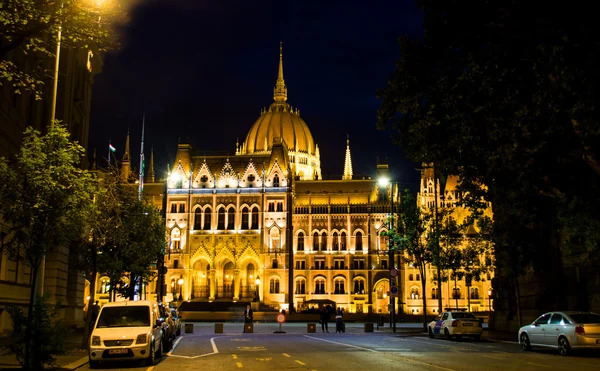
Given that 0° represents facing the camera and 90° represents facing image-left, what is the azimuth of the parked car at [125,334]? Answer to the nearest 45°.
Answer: approximately 0°

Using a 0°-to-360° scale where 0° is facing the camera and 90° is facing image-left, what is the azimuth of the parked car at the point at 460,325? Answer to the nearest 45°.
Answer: approximately 135°

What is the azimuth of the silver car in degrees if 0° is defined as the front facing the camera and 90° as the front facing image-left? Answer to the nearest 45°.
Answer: approximately 135°

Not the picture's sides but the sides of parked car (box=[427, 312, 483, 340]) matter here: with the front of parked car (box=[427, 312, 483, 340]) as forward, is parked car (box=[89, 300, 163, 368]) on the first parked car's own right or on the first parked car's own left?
on the first parked car's own left

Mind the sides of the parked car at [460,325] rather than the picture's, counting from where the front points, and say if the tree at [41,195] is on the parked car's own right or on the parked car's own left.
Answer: on the parked car's own left

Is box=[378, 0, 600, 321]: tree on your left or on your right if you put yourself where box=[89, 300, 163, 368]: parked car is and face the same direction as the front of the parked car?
on your left

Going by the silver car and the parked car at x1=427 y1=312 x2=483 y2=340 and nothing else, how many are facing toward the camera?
0
